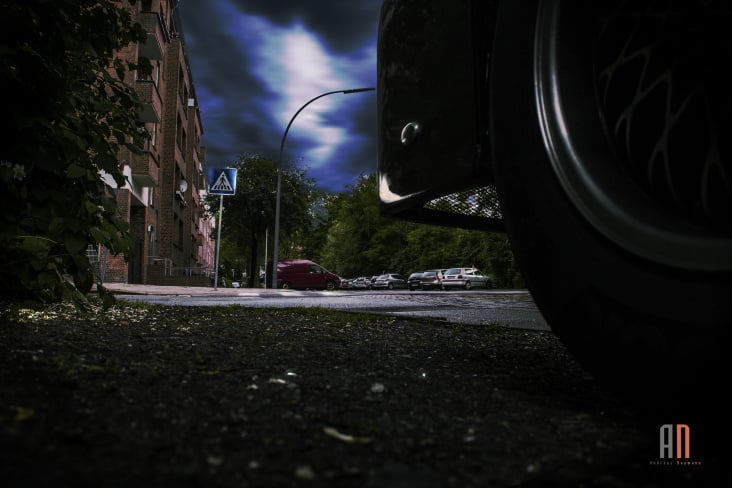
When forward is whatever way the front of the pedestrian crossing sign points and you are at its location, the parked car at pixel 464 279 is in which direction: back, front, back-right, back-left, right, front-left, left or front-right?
back-left

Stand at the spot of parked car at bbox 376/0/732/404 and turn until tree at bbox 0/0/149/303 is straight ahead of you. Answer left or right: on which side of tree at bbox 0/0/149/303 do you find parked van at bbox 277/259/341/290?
right

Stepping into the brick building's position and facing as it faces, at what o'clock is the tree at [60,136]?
The tree is roughly at 3 o'clock from the brick building.

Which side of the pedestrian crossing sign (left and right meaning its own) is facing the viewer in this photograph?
front

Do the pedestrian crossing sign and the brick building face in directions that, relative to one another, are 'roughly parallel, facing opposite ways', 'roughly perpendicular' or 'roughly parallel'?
roughly perpendicular

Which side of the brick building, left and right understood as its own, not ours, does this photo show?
right

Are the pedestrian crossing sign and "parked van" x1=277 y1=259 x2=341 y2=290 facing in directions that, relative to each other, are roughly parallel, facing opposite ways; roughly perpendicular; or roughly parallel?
roughly perpendicular

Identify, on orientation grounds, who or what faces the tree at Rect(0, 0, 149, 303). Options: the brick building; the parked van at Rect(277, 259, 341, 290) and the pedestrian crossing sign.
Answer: the pedestrian crossing sign

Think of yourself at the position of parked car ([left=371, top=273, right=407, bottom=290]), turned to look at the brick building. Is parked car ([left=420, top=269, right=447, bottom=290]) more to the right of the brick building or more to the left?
left
